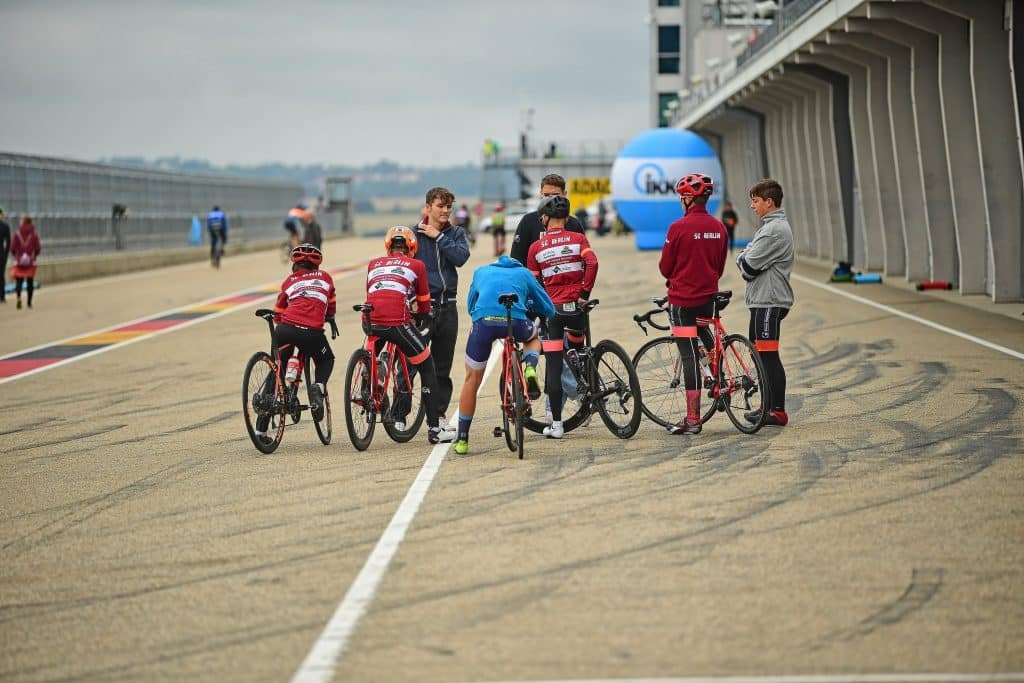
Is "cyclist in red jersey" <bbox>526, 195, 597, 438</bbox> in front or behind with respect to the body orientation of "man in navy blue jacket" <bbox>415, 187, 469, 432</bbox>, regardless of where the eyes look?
in front

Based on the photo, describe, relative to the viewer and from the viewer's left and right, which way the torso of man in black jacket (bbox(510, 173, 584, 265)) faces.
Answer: facing the viewer

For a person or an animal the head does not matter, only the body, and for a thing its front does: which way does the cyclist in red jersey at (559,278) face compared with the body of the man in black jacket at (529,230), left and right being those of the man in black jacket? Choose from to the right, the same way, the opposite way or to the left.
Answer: the opposite way

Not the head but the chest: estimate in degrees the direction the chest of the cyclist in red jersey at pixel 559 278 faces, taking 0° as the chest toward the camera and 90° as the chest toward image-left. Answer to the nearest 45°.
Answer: approximately 180°

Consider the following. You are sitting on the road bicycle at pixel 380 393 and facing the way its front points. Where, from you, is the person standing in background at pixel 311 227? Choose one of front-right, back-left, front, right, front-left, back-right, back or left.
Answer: front-left

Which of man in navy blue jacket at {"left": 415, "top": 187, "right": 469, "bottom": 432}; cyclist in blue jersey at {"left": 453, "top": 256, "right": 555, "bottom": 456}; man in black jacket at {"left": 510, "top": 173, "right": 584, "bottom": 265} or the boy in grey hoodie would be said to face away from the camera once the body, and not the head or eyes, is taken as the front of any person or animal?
the cyclist in blue jersey

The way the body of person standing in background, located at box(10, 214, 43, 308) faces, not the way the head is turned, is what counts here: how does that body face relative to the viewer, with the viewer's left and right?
facing away from the viewer

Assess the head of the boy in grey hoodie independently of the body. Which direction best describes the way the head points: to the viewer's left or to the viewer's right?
to the viewer's left

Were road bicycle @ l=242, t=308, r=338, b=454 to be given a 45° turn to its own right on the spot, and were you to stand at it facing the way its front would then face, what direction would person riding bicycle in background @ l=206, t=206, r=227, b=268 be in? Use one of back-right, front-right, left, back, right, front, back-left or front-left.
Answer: left

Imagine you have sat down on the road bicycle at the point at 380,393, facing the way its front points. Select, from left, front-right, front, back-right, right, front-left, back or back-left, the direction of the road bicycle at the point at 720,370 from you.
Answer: front-right

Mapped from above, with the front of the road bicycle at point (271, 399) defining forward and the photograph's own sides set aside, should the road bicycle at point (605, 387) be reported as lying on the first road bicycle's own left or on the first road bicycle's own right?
on the first road bicycle's own right

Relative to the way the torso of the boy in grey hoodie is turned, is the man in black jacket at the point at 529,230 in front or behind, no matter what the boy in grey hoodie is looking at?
in front

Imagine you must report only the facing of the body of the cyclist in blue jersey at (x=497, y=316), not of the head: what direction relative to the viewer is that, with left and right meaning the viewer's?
facing away from the viewer
